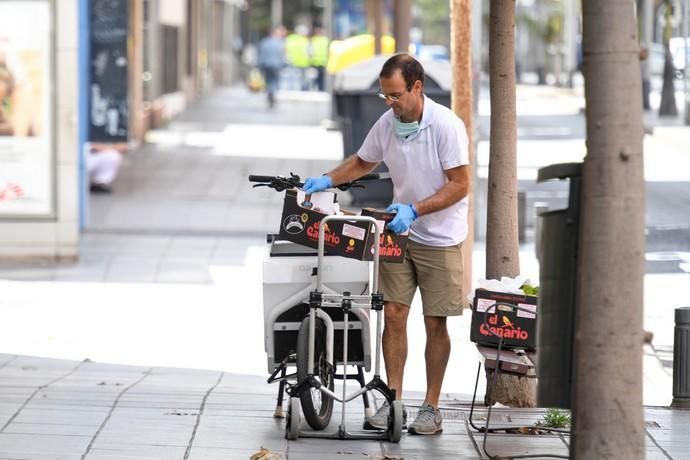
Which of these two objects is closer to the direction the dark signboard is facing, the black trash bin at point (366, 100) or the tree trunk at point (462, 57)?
the tree trunk

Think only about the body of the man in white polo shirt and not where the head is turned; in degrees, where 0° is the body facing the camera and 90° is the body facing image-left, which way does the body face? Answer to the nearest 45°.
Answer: approximately 45°

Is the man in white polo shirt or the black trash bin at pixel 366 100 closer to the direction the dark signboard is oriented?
the man in white polo shirt

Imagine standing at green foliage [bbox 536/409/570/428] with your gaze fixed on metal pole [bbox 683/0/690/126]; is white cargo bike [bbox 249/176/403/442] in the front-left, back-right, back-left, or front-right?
back-left
